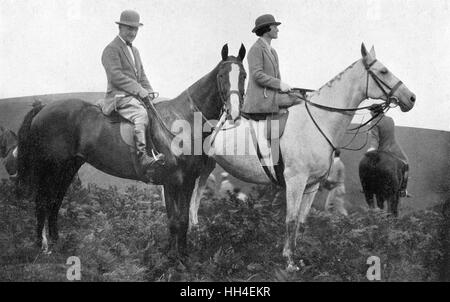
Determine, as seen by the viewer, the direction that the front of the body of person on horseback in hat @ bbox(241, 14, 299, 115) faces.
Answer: to the viewer's right

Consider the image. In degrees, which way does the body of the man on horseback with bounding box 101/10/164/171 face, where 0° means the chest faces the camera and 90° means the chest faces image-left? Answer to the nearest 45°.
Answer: approximately 315°

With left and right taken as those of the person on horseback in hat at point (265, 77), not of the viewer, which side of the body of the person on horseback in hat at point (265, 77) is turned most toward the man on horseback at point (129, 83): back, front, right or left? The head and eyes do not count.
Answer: back

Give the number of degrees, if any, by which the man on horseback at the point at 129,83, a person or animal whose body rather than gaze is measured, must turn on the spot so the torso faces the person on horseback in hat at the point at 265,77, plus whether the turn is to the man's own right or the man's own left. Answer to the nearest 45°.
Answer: approximately 45° to the man's own left
